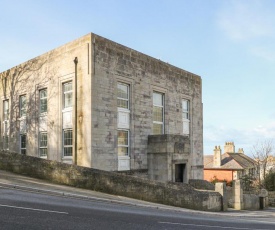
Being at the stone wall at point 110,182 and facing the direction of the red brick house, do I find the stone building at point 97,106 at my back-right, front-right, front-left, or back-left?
front-left

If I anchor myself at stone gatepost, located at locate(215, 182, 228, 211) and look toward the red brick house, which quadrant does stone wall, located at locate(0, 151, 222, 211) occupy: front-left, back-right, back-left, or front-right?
back-left

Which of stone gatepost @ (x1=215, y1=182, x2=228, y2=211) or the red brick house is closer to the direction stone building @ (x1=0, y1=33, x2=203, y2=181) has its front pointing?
the stone gatepost

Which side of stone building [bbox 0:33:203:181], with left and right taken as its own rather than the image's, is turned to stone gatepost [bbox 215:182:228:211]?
front

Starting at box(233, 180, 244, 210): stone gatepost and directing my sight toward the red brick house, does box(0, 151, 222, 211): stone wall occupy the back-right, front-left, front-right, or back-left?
back-left

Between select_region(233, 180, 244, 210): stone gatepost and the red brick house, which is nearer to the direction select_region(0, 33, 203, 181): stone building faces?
the stone gatepost

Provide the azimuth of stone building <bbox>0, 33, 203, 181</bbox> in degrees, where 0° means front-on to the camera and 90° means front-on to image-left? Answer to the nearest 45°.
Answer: approximately 315°

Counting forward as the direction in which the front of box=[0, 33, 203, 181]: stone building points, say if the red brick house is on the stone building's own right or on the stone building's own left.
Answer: on the stone building's own left

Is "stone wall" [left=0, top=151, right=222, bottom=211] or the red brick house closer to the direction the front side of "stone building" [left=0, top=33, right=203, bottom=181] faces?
the stone wall

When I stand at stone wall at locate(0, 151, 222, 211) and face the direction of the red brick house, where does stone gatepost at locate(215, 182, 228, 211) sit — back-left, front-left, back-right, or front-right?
front-right

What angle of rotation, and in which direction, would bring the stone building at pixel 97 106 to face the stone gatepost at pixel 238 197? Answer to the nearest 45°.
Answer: approximately 45° to its left
